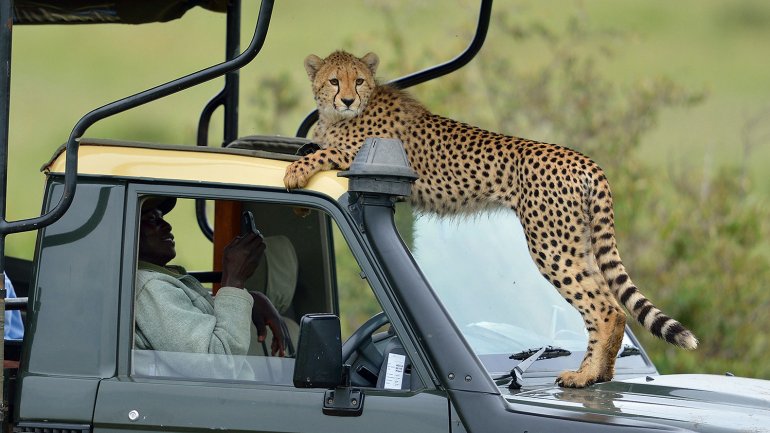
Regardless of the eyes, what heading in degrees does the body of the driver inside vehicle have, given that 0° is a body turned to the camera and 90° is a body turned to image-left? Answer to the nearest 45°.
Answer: approximately 270°

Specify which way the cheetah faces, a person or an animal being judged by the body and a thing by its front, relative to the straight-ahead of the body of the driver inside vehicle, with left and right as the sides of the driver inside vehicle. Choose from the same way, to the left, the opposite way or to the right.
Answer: the opposite way

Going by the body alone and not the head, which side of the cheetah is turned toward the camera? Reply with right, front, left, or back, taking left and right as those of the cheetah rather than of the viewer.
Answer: left

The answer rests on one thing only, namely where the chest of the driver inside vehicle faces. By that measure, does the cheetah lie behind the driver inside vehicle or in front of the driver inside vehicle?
in front

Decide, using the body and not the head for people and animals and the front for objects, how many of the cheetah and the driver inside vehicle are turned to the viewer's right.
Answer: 1

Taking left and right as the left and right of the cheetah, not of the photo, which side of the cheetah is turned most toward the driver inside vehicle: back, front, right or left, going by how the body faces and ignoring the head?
front
